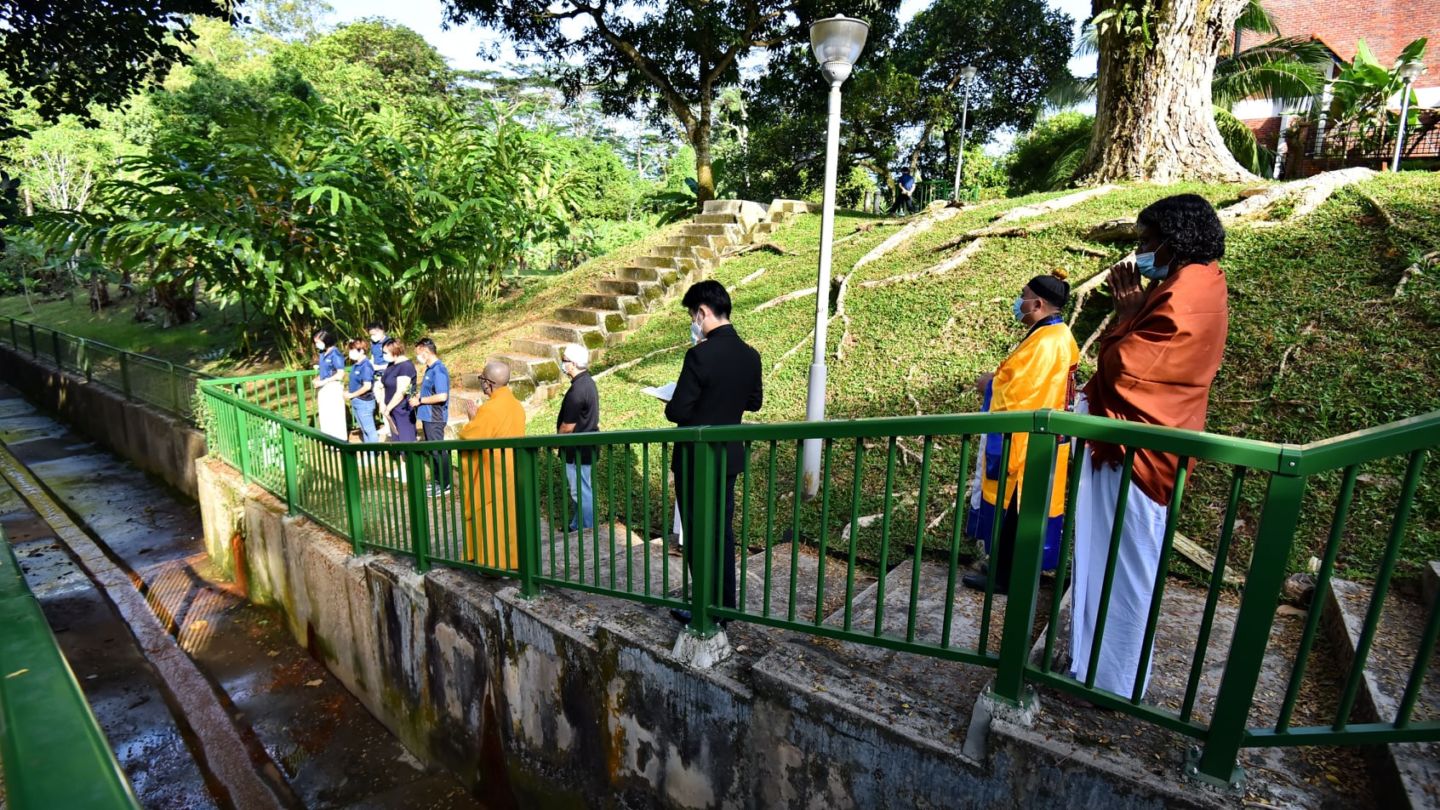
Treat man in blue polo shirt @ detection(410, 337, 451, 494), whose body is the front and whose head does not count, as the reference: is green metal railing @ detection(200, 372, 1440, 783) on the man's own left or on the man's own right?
on the man's own left

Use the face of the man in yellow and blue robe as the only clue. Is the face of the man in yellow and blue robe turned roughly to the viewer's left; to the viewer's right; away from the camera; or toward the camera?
to the viewer's left

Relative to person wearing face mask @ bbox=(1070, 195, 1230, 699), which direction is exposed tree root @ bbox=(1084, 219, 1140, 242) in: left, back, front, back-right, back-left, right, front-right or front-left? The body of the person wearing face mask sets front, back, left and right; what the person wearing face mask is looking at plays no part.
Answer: right

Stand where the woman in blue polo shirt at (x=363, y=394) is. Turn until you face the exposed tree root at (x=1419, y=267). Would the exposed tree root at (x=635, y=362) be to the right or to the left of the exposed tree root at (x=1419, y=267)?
left

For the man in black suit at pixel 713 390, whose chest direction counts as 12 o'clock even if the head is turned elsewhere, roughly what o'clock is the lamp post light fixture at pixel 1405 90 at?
The lamp post light fixture is roughly at 3 o'clock from the man in black suit.

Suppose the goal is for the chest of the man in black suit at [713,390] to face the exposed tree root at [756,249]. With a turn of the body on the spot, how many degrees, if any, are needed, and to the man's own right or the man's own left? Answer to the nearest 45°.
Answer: approximately 45° to the man's own right

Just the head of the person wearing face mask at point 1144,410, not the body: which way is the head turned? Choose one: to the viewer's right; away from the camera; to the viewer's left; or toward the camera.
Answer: to the viewer's left

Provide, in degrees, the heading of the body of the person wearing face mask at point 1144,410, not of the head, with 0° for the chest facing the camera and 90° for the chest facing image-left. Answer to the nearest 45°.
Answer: approximately 90°

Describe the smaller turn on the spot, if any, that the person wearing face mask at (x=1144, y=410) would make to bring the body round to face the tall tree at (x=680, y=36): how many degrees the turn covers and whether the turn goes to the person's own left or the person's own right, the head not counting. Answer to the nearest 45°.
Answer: approximately 45° to the person's own right

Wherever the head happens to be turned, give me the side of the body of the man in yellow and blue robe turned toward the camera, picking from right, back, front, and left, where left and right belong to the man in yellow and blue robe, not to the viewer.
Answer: left

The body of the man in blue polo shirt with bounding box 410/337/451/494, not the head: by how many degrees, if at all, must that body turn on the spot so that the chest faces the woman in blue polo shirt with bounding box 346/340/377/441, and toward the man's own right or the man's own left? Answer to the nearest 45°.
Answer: approximately 45° to the man's own right

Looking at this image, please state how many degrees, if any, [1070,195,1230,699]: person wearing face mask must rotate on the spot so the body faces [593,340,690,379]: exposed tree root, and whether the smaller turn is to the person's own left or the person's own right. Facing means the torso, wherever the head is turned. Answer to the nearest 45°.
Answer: approximately 45° to the person's own right

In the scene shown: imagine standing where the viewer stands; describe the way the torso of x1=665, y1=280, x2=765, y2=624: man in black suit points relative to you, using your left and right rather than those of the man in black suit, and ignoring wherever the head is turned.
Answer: facing away from the viewer and to the left of the viewer
